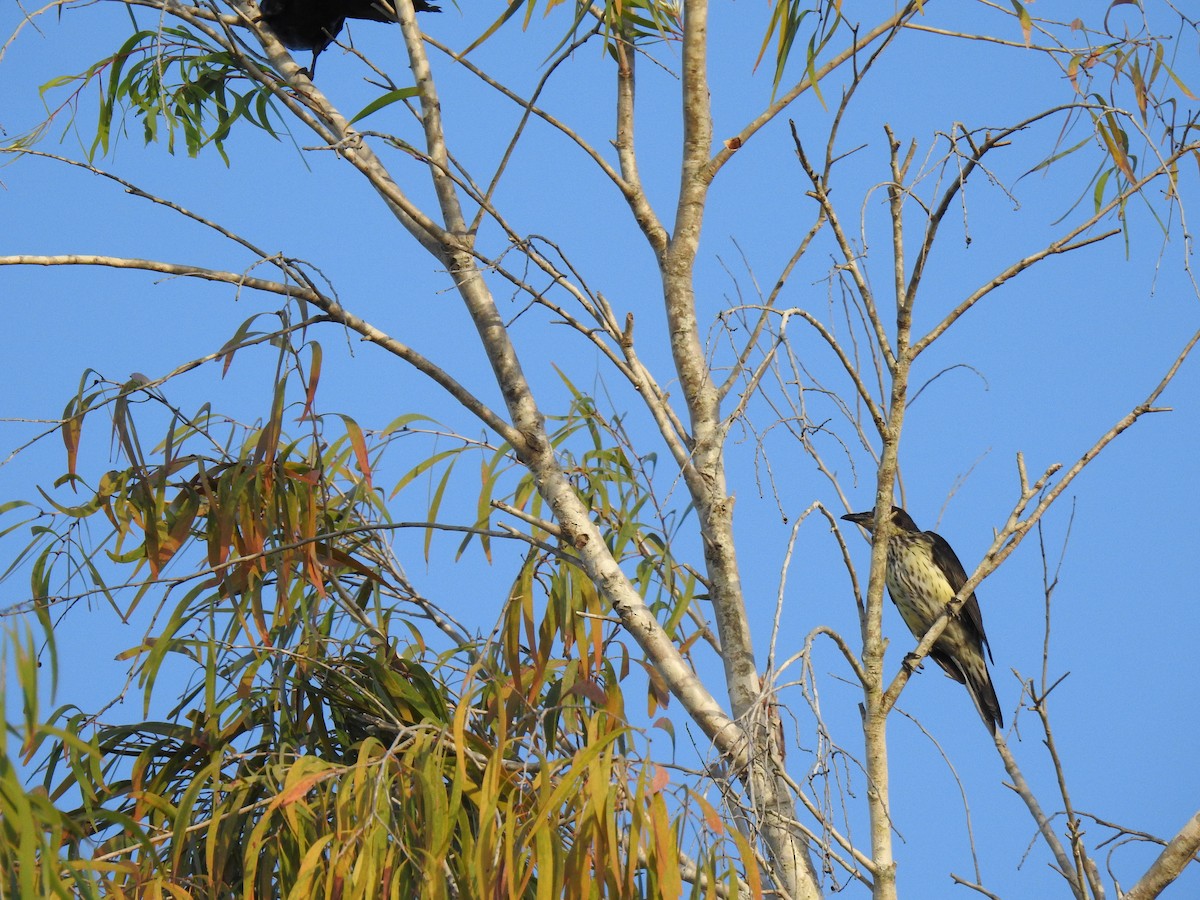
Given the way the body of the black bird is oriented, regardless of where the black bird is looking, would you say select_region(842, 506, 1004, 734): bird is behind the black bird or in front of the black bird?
behind

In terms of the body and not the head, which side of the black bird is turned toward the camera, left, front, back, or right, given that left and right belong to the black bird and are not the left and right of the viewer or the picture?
left
